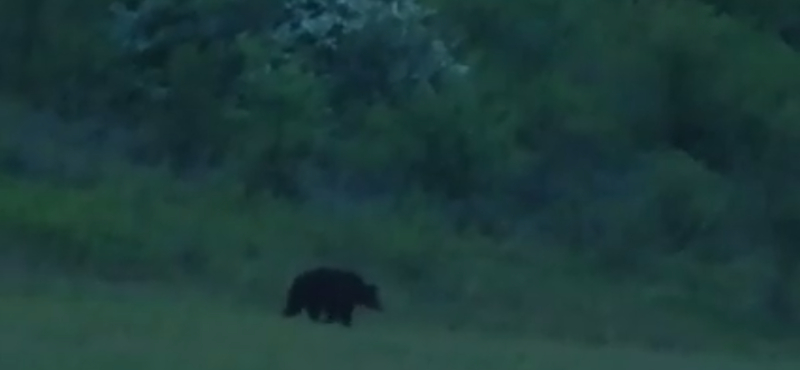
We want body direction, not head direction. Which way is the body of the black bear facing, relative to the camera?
to the viewer's right
